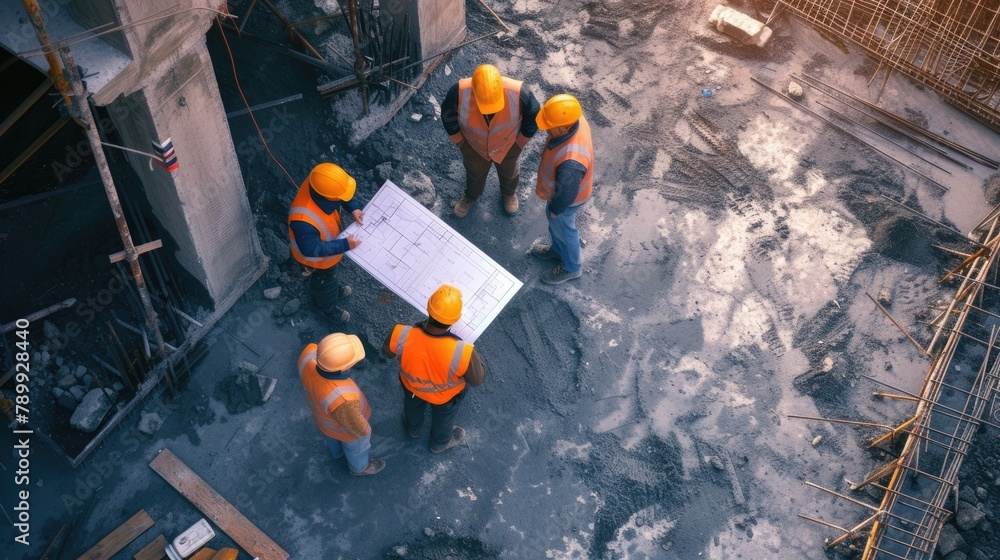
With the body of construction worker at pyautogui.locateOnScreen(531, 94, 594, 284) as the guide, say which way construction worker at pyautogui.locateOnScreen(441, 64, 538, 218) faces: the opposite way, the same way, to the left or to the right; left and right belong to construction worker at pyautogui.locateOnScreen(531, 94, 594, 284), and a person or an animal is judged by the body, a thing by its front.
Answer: to the left

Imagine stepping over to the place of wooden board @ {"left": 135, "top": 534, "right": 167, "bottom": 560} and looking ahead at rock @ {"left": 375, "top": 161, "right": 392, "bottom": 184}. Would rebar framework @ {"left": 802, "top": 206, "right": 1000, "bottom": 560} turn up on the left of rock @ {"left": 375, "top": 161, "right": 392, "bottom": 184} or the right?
right

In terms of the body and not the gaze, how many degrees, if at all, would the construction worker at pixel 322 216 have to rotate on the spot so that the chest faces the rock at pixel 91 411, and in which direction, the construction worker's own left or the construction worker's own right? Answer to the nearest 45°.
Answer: approximately 180°

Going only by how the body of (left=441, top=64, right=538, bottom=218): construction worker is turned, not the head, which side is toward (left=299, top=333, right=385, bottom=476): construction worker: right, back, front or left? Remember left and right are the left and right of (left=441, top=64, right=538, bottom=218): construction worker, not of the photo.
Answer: front

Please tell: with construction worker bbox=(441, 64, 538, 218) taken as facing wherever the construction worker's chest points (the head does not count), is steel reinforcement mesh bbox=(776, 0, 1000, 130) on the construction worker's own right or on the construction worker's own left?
on the construction worker's own left

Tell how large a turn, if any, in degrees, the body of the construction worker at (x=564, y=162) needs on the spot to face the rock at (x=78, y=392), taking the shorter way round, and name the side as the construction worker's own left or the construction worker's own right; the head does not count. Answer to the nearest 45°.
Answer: approximately 45° to the construction worker's own left

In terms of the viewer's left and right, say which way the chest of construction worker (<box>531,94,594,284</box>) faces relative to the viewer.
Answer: facing to the left of the viewer

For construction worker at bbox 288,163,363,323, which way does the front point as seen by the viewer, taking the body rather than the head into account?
to the viewer's right

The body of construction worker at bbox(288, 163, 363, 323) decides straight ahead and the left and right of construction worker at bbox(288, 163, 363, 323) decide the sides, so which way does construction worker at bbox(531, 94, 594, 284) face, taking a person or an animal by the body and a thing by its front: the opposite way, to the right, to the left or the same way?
the opposite way

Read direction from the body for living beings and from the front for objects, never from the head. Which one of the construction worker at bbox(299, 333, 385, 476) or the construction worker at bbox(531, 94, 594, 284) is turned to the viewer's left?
the construction worker at bbox(531, 94, 594, 284)

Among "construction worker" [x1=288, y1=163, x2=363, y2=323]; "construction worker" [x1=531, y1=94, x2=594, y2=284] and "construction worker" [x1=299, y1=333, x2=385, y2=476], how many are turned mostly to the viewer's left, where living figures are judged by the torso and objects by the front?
1

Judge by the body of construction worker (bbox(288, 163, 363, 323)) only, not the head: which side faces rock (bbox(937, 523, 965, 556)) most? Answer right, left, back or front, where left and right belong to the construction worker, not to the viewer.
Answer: front

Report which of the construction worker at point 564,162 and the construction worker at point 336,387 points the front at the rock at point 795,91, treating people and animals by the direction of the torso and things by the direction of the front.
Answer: the construction worker at point 336,387

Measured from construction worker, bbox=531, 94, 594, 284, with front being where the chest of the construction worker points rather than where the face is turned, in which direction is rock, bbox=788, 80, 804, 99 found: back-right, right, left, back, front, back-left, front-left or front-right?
back-right
